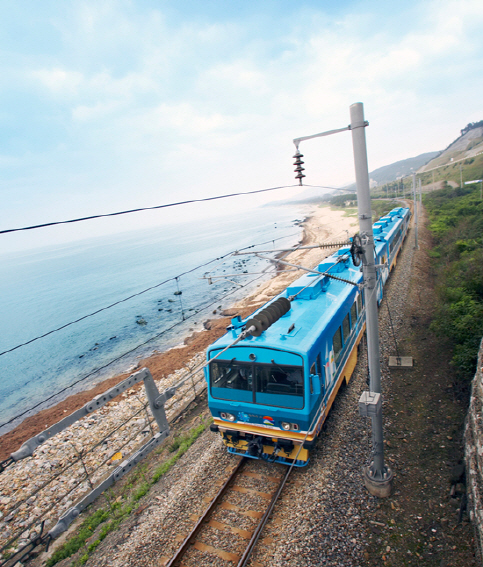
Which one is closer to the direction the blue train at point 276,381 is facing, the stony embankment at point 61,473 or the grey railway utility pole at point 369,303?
the stony embankment

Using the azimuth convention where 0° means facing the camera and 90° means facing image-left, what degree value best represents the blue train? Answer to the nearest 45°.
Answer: approximately 45°

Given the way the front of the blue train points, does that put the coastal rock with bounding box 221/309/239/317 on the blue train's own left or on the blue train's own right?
on the blue train's own right

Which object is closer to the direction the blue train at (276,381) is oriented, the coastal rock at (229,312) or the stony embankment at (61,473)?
the stony embankment
